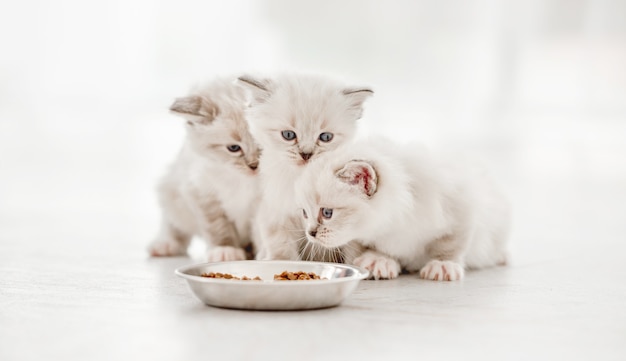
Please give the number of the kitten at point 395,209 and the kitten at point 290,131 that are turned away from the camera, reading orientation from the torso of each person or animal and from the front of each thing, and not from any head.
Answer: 0

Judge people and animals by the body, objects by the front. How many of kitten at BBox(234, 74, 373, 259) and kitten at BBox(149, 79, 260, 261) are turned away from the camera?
0

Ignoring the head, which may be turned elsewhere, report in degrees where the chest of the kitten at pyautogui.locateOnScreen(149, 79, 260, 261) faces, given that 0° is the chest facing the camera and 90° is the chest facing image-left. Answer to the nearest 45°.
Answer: approximately 315°

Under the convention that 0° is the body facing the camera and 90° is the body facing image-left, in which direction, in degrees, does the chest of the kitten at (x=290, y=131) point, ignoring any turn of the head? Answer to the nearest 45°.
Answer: approximately 0°

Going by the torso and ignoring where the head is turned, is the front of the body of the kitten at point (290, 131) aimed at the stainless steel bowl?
yes

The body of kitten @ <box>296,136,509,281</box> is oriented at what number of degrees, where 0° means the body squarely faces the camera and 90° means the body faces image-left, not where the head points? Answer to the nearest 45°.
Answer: approximately 45°

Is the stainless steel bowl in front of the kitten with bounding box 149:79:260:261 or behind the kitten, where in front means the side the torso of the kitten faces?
in front

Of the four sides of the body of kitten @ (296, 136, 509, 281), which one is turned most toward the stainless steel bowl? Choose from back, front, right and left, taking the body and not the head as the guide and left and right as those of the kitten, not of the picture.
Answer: front

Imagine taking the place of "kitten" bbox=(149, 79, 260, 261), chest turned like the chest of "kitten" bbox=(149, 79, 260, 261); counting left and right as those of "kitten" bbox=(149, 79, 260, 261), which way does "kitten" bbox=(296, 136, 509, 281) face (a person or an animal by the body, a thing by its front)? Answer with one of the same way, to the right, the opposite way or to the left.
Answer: to the right
